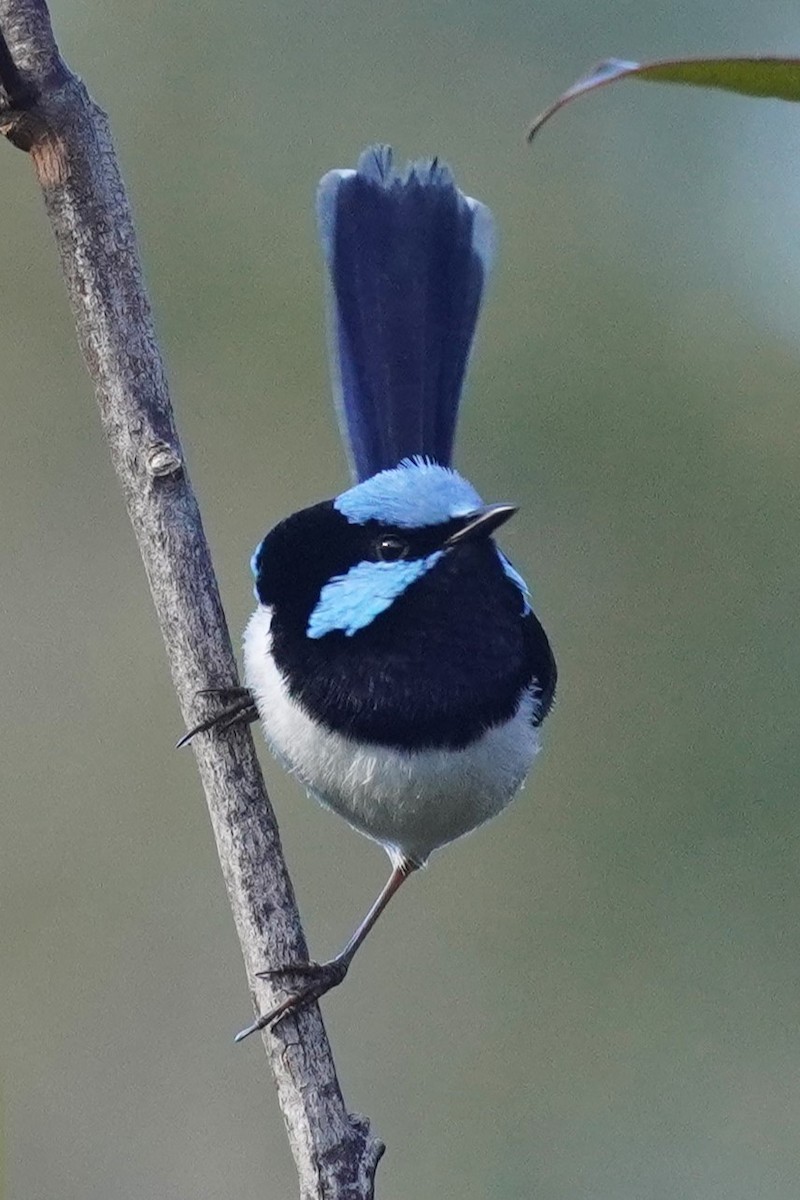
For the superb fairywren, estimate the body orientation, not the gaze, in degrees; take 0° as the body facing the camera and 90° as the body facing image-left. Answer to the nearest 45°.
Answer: approximately 0°
